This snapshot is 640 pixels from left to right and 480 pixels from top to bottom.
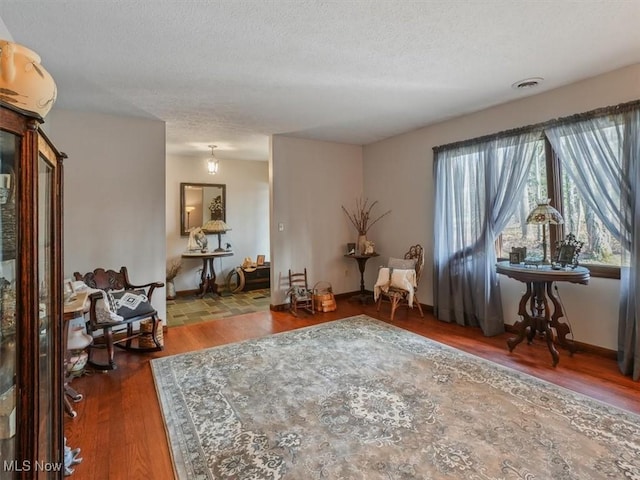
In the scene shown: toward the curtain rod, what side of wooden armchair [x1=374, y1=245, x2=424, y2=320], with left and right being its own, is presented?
left

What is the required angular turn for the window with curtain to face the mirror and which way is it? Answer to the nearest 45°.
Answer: approximately 45° to its right

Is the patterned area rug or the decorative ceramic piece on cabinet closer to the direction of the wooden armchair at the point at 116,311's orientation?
the patterned area rug

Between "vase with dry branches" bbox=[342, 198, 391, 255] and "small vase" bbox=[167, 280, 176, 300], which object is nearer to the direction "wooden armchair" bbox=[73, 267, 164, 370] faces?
the vase with dry branches

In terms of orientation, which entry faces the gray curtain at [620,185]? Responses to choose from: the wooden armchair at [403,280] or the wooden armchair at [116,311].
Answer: the wooden armchair at [116,311]

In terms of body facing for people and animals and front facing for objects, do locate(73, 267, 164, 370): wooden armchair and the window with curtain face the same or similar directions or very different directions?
very different directions

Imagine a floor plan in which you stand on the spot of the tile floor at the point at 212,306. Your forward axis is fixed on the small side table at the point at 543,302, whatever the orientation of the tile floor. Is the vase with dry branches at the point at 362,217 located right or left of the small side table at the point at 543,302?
left

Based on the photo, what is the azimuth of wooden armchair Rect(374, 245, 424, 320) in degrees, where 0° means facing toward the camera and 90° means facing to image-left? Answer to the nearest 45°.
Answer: approximately 45°

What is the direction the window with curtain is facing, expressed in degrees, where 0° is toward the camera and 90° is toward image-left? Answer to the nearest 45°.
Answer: approximately 45°
